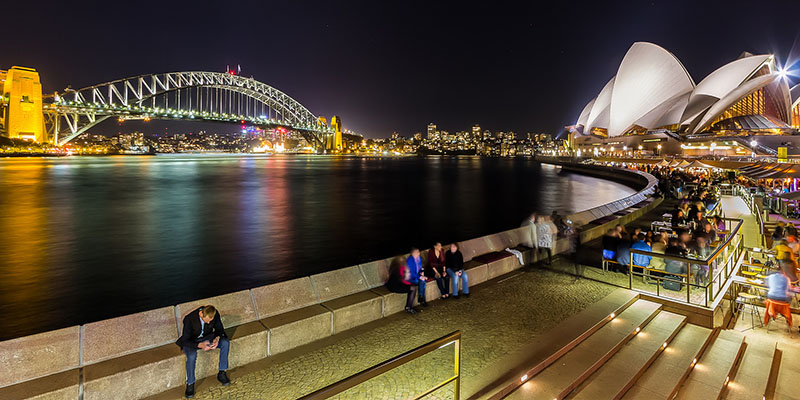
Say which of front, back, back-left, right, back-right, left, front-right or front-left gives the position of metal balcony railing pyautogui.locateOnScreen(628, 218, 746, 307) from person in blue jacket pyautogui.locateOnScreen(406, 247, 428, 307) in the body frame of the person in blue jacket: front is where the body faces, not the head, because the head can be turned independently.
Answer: front-left

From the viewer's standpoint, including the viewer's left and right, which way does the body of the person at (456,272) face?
facing the viewer and to the right of the viewer

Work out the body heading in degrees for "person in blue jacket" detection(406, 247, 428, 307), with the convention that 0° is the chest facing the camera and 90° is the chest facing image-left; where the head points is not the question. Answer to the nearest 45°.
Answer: approximately 315°

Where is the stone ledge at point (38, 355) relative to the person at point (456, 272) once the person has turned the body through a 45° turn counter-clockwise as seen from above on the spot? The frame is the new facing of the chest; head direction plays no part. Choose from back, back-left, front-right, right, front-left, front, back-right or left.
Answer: back-right

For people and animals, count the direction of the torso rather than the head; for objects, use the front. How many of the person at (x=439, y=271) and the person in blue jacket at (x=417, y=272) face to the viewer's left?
0

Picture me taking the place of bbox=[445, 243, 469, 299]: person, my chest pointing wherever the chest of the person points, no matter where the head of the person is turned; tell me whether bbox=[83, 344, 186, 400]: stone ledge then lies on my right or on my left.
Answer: on my right

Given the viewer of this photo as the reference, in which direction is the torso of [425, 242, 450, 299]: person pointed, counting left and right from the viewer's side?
facing the viewer and to the right of the viewer

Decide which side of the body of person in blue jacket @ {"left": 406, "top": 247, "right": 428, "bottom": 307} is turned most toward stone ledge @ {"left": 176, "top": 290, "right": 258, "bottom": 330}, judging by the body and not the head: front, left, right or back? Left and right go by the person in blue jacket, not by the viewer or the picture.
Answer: right

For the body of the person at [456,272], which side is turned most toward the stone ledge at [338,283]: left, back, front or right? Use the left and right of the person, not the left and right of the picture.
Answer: right
